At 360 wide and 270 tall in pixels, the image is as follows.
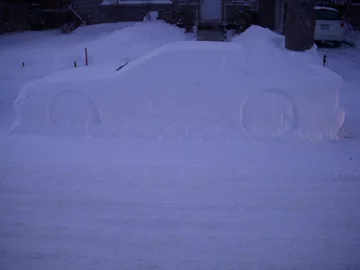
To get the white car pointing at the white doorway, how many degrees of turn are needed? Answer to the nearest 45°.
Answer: approximately 45° to its left

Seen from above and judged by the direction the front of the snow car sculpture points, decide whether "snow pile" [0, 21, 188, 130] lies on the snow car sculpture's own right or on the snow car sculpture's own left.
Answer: on the snow car sculpture's own right

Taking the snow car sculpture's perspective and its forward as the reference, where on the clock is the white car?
The white car is roughly at 4 o'clock from the snow car sculpture.

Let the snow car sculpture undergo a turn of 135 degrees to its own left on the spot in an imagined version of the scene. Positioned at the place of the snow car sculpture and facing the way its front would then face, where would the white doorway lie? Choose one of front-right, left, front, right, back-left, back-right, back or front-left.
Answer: back-left

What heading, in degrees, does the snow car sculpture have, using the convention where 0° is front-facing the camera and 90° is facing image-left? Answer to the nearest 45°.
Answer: approximately 90°

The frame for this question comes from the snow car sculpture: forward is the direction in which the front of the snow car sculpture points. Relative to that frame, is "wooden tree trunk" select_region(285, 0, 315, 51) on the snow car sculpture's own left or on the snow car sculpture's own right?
on the snow car sculpture's own right

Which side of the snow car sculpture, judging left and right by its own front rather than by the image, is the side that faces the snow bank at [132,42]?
right
